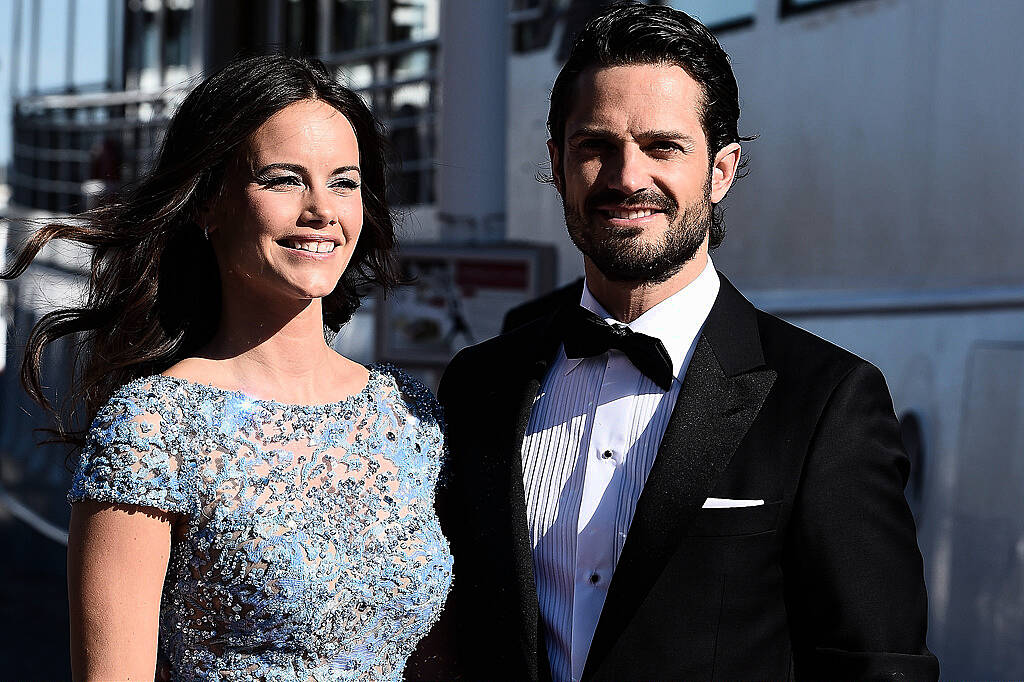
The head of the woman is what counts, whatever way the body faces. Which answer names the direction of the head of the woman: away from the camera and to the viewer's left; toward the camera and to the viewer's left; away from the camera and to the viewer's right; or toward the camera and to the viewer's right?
toward the camera and to the viewer's right

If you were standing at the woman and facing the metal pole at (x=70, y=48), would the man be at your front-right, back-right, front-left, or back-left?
back-right

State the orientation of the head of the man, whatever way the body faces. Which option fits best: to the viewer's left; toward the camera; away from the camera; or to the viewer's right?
toward the camera

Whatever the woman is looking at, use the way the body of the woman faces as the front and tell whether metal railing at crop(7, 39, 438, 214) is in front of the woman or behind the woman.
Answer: behind

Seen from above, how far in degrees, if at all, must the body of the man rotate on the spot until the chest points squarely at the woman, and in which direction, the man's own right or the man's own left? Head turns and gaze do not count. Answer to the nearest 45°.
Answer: approximately 45° to the man's own right

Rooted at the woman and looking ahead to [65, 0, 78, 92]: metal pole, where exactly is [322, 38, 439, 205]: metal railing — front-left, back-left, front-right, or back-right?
front-right

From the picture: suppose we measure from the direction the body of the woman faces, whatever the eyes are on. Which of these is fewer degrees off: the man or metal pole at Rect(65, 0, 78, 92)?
the man

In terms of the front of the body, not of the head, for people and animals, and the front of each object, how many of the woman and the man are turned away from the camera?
0

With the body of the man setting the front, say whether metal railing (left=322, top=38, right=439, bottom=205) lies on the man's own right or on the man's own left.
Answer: on the man's own right

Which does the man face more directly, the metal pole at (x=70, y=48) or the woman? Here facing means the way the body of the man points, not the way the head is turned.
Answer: the woman

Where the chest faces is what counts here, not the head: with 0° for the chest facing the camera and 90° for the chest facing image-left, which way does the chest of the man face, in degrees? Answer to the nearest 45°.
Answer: approximately 45°

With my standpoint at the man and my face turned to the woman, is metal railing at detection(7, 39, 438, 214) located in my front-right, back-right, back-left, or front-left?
front-right
